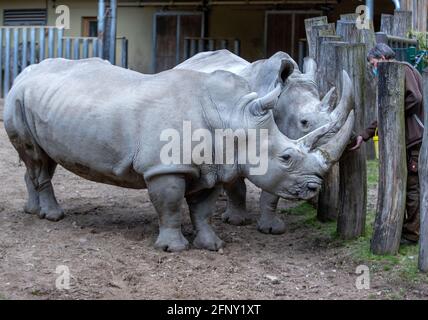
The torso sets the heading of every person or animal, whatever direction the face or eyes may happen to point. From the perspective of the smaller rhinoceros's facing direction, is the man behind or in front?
in front

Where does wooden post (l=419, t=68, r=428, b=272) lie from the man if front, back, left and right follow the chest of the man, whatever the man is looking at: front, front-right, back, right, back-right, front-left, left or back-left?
left

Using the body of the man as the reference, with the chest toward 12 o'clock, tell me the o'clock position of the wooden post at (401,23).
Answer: The wooden post is roughly at 3 o'clock from the man.

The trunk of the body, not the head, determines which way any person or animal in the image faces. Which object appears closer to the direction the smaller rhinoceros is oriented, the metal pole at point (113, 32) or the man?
the man

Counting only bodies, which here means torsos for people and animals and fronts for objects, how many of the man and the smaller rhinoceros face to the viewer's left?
1

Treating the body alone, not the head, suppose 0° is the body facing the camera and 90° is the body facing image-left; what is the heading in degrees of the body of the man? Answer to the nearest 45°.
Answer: approximately 90°

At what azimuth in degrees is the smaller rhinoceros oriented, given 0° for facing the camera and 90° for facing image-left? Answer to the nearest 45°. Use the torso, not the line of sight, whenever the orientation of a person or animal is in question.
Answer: approximately 315°

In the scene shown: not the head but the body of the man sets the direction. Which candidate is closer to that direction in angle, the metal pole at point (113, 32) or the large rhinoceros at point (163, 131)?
the large rhinoceros

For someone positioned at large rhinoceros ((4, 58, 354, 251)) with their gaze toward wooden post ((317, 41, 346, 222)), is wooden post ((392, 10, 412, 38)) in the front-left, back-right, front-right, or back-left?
front-left

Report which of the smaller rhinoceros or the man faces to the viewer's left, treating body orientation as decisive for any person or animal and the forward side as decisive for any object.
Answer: the man

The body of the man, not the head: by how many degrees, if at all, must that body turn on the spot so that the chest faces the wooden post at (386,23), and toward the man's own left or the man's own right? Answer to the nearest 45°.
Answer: approximately 90° to the man's own right
